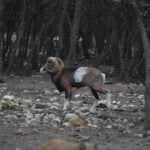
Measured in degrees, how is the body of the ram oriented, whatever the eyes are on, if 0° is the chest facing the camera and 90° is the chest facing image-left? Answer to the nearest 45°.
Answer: approximately 90°
